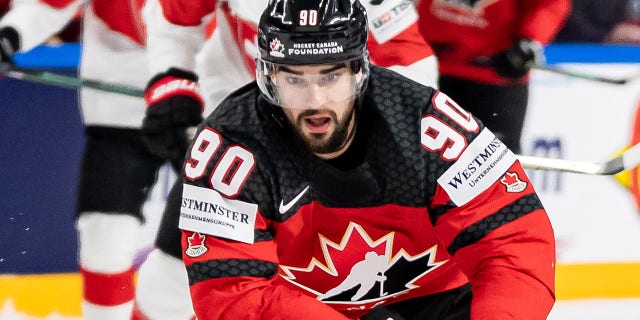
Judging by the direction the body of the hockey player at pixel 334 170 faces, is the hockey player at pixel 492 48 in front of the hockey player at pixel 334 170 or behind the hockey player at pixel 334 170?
behind

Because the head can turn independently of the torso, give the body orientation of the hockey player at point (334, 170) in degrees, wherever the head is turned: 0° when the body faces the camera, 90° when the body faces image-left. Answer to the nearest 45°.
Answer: approximately 0°
